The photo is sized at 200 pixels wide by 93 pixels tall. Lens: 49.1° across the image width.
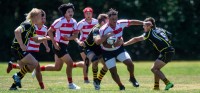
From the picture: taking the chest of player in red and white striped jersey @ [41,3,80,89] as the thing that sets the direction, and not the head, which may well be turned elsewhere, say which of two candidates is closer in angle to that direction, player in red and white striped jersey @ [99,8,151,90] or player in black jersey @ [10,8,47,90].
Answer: the player in red and white striped jersey

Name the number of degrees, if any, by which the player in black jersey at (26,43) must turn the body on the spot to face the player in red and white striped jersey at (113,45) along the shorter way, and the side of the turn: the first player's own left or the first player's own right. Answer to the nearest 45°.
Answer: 0° — they already face them

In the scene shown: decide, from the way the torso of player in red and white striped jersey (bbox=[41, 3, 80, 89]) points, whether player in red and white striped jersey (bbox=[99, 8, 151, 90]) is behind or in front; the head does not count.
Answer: in front

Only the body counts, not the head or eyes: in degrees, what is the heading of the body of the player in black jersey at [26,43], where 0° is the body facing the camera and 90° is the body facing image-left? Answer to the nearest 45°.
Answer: approximately 270°

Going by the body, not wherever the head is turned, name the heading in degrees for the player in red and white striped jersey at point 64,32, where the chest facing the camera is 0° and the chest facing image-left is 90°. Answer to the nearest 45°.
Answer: approximately 315°
